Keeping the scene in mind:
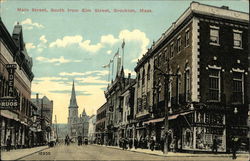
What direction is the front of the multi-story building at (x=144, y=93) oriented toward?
to the viewer's left

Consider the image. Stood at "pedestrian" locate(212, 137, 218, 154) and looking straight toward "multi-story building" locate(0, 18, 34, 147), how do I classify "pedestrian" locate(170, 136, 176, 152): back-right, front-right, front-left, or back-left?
front-right

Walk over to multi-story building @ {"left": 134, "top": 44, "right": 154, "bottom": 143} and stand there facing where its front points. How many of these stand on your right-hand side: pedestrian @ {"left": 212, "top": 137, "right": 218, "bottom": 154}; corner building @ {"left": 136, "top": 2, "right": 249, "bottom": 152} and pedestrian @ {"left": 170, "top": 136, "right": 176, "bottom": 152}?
0

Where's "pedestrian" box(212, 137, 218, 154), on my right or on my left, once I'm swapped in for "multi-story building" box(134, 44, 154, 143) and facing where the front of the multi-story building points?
on my left

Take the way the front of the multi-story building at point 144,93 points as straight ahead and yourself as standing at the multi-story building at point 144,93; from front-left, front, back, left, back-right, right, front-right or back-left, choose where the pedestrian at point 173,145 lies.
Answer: left

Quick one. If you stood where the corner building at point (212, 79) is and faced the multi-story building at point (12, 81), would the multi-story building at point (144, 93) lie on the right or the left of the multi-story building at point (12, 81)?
right

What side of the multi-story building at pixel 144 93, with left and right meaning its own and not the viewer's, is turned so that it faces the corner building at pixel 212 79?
left
